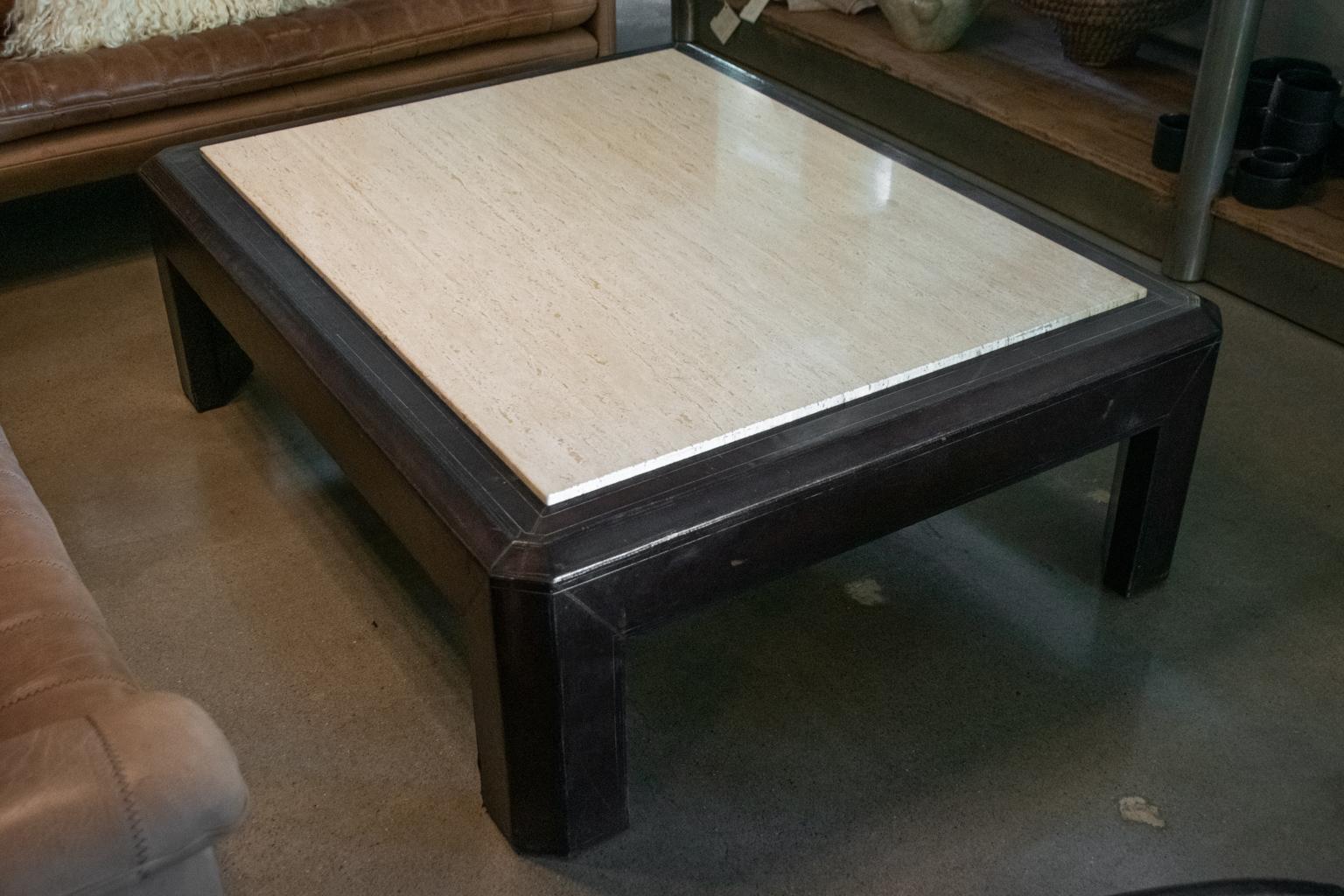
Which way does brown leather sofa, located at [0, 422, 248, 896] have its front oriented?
to the viewer's right

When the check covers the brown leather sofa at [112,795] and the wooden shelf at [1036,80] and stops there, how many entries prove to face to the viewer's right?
1

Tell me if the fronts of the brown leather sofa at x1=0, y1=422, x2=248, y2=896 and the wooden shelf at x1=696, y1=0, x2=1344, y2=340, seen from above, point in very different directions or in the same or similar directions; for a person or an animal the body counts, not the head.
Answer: very different directions

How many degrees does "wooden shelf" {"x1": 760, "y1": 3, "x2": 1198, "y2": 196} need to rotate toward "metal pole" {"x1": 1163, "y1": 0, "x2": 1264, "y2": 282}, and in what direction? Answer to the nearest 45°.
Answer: approximately 90° to its left

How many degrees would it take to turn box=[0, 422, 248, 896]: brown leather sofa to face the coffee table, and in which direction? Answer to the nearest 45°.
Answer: approximately 45° to its left
